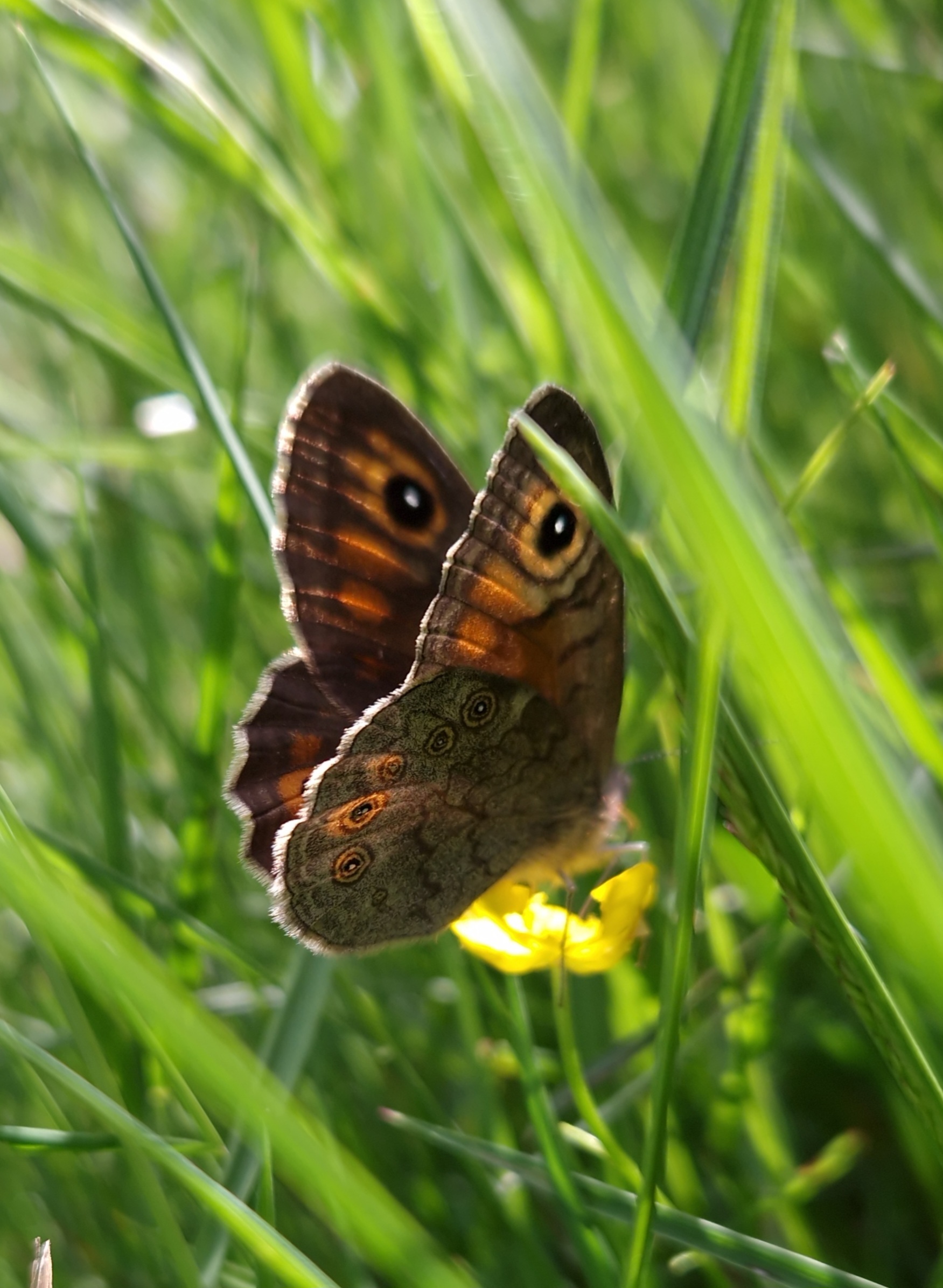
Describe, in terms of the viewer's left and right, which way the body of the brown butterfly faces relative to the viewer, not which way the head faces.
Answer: facing away from the viewer and to the right of the viewer

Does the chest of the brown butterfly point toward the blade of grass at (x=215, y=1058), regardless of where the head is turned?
no

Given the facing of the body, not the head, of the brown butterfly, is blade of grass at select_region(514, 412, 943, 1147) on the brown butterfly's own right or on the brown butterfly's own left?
on the brown butterfly's own right
